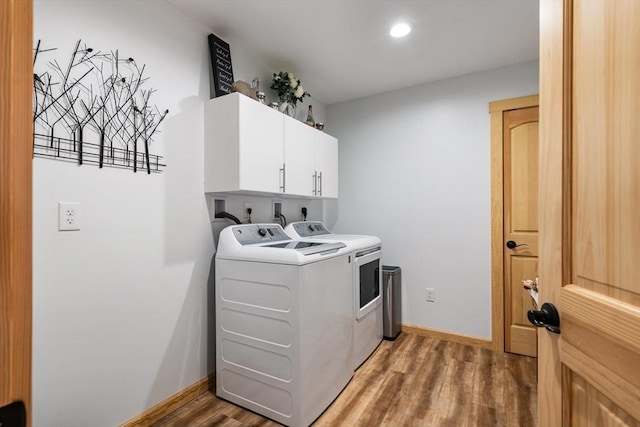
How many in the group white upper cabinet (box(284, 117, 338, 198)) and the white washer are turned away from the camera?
0

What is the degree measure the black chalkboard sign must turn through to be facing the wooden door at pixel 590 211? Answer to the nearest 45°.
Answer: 0° — it already faces it

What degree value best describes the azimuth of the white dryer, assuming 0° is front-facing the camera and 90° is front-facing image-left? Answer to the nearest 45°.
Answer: approximately 315°

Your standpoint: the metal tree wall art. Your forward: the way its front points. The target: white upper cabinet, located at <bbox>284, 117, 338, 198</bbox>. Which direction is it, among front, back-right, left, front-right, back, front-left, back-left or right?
front-left

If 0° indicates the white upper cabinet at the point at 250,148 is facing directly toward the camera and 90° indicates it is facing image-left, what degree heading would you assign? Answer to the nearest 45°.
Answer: approximately 315°

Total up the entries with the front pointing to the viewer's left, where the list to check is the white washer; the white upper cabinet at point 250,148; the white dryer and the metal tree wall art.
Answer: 0

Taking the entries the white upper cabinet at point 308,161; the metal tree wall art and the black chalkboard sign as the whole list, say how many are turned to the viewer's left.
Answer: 0

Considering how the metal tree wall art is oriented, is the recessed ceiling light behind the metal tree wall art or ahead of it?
ahead

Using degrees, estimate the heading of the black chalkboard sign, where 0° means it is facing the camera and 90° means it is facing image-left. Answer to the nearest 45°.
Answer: approximately 315°

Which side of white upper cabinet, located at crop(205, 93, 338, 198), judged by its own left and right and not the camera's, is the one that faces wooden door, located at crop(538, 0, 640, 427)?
front

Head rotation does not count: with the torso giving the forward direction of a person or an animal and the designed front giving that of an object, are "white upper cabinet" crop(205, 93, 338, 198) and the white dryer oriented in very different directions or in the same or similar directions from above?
same or similar directions

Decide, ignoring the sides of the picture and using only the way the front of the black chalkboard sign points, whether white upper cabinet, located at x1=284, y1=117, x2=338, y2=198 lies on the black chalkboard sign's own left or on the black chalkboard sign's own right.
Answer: on the black chalkboard sign's own left
